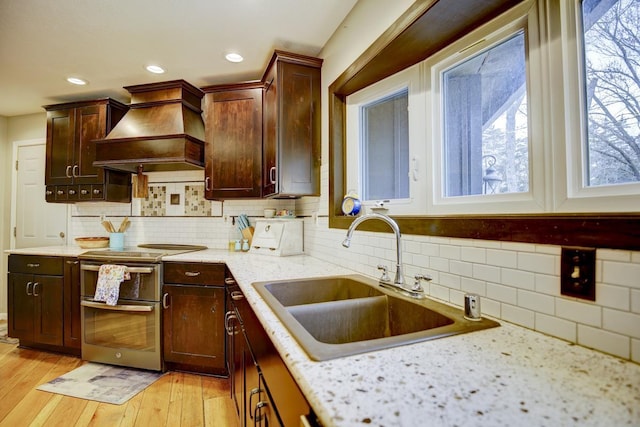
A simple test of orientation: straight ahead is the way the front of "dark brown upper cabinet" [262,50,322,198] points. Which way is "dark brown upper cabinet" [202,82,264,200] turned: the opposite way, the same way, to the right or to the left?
to the left

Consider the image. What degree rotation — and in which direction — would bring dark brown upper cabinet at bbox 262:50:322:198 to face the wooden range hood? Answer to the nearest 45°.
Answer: approximately 45° to its right

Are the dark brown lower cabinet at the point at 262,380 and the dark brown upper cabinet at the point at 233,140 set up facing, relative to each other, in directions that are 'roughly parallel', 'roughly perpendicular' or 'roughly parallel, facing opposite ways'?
roughly perpendicular

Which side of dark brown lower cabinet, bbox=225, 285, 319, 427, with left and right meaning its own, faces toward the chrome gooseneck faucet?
back

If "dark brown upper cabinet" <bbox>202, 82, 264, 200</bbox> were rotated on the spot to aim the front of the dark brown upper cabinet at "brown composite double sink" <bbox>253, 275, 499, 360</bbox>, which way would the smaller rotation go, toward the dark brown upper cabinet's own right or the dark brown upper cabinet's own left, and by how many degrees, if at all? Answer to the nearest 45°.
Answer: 0° — it already faces it

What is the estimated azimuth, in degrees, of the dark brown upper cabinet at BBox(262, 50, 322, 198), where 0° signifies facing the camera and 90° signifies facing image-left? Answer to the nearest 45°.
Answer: approximately 90°

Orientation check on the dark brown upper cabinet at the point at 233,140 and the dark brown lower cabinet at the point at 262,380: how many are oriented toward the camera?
1

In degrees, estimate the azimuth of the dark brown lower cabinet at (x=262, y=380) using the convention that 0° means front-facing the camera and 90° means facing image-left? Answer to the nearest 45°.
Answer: approximately 90°
